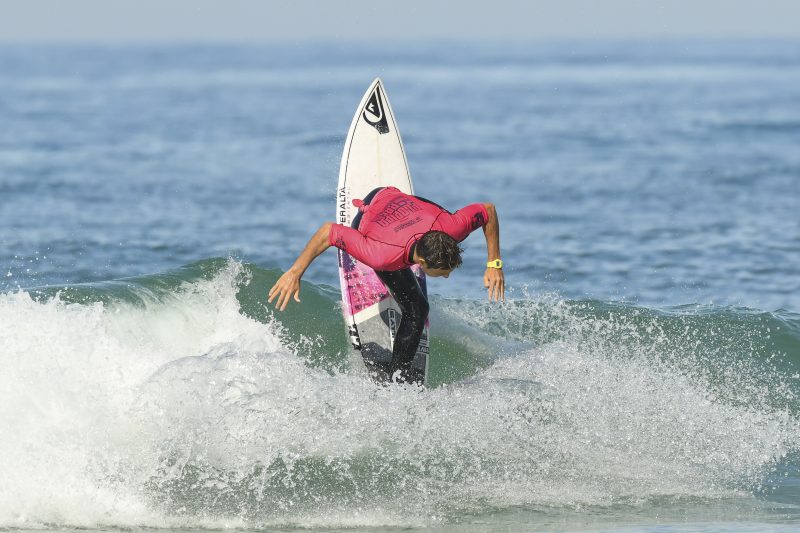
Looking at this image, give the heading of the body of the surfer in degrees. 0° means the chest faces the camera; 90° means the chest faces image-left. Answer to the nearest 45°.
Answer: approximately 315°
